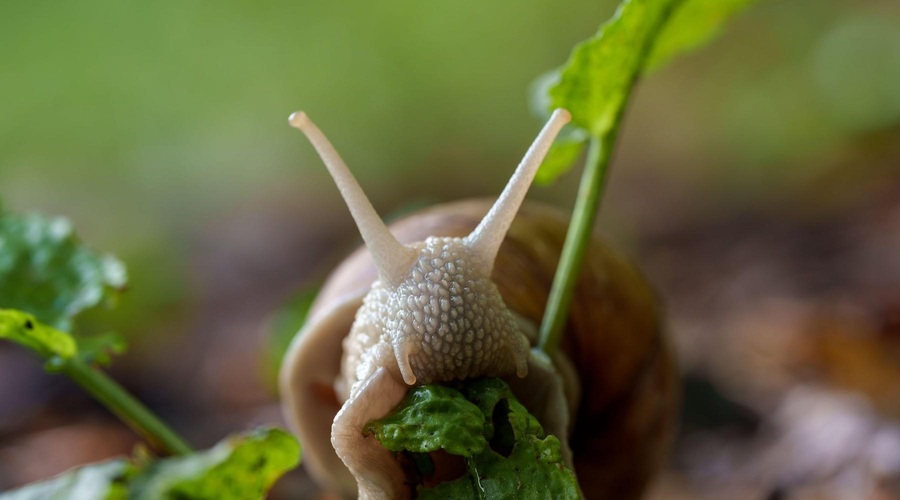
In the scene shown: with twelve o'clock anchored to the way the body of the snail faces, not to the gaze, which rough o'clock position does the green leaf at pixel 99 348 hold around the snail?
The green leaf is roughly at 3 o'clock from the snail.

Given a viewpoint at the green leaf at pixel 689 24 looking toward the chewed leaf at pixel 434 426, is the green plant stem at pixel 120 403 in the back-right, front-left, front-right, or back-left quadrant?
front-right

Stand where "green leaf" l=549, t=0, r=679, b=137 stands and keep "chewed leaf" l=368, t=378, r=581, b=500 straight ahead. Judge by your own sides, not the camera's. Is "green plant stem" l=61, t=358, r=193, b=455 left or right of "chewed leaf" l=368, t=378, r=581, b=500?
right

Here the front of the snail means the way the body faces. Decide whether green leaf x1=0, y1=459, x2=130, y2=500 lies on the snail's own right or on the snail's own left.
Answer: on the snail's own right

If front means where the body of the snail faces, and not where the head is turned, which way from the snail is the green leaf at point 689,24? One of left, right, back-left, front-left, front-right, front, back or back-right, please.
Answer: left

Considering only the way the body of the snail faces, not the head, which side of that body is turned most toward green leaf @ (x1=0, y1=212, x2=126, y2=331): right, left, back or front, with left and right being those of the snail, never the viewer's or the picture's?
right

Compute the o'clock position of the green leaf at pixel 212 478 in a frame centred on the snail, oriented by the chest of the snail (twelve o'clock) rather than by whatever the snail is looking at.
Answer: The green leaf is roughly at 2 o'clock from the snail.

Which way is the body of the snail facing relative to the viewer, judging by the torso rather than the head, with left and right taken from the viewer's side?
facing the viewer

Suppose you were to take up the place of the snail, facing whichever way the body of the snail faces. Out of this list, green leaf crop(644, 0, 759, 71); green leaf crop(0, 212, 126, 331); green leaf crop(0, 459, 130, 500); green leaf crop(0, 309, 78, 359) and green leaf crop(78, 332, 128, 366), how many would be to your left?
1
